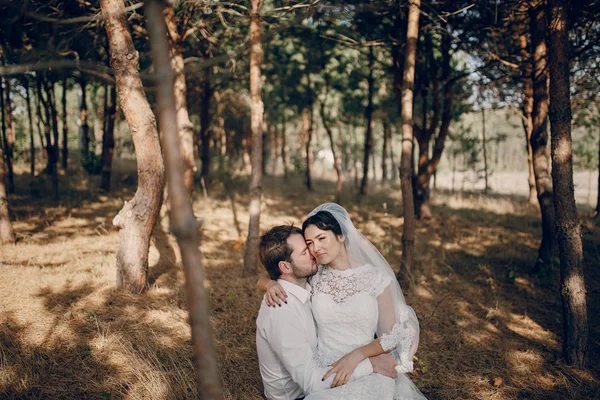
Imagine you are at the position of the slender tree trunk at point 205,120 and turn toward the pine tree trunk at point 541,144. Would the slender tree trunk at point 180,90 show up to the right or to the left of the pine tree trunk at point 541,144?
right

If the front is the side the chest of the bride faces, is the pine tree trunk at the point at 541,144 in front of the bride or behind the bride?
behind

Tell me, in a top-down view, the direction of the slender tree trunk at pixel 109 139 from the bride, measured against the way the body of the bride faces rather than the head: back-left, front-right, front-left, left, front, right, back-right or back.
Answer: right

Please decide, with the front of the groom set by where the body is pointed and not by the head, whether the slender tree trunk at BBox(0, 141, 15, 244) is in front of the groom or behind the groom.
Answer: behind

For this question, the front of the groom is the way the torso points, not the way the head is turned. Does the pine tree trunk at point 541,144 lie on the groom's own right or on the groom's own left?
on the groom's own left

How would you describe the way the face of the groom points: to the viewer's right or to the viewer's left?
to the viewer's right

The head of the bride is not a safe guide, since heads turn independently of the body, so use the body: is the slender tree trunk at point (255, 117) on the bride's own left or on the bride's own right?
on the bride's own right

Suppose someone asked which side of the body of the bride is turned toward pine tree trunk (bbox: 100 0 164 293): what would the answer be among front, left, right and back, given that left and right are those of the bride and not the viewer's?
right

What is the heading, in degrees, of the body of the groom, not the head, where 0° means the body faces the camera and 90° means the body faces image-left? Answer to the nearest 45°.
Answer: approximately 270°

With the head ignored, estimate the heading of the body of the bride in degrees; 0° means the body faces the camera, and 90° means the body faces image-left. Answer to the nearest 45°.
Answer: approximately 45°

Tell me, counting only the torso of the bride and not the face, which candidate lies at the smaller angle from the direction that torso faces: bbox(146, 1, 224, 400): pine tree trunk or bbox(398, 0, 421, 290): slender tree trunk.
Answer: the pine tree trunk
